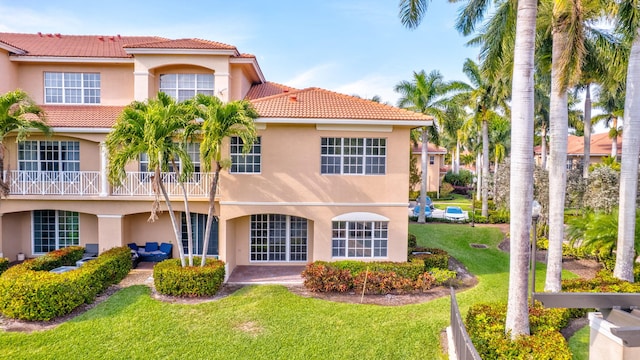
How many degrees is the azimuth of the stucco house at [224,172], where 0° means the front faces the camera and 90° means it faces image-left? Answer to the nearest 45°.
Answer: approximately 0°

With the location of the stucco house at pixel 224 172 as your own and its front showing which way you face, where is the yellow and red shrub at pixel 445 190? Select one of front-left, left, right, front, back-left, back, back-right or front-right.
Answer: back-left

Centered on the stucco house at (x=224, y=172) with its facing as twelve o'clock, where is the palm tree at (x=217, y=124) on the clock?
The palm tree is roughly at 12 o'clock from the stucco house.

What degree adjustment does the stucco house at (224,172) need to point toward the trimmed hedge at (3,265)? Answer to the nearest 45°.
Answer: approximately 90° to its right

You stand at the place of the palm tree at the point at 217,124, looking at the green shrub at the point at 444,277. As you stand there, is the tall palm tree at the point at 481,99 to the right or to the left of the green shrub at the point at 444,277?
left

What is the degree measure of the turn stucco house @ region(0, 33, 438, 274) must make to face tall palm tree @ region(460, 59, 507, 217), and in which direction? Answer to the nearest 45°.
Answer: approximately 90° to its left

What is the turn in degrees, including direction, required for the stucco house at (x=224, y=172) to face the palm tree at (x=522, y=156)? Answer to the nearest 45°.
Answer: approximately 45° to its left

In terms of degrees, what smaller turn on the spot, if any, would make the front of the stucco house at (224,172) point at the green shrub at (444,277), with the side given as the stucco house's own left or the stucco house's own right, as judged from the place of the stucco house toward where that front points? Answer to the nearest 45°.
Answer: approximately 45° to the stucco house's own left

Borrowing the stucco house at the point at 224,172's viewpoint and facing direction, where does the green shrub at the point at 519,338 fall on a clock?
The green shrub is roughly at 11 o'clock from the stucco house.

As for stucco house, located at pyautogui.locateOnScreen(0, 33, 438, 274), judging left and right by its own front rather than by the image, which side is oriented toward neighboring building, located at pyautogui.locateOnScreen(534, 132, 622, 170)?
left

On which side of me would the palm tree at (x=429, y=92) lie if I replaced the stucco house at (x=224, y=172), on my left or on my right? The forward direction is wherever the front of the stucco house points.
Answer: on my left
